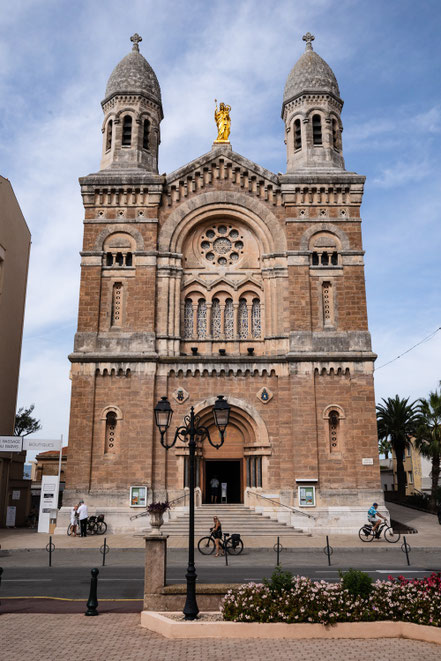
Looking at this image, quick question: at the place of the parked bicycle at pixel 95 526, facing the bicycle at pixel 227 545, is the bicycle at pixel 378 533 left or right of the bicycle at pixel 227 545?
left

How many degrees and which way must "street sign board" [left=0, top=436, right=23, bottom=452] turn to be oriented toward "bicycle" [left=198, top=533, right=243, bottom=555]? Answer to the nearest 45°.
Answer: approximately 45° to its left

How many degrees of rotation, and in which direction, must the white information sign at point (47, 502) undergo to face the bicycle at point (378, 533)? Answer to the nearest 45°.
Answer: approximately 45° to its left

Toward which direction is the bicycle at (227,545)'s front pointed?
to the viewer's left

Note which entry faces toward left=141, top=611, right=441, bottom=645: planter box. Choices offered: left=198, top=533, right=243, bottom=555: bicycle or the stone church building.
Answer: the stone church building

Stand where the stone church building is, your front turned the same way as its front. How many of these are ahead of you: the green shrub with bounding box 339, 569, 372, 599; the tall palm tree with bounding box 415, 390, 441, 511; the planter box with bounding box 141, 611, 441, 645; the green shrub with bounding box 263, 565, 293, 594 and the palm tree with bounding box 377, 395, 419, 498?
3

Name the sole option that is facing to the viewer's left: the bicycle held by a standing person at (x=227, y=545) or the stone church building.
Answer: the bicycle held by a standing person

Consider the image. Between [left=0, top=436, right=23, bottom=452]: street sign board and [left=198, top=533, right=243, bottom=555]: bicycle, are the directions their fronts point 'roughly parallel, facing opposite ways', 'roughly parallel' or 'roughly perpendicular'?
roughly perpendicular

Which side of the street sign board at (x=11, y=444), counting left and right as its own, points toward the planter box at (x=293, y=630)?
front

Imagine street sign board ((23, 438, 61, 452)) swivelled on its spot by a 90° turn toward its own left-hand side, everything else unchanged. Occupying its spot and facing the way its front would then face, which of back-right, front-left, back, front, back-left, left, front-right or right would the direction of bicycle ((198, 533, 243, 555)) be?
front-right
